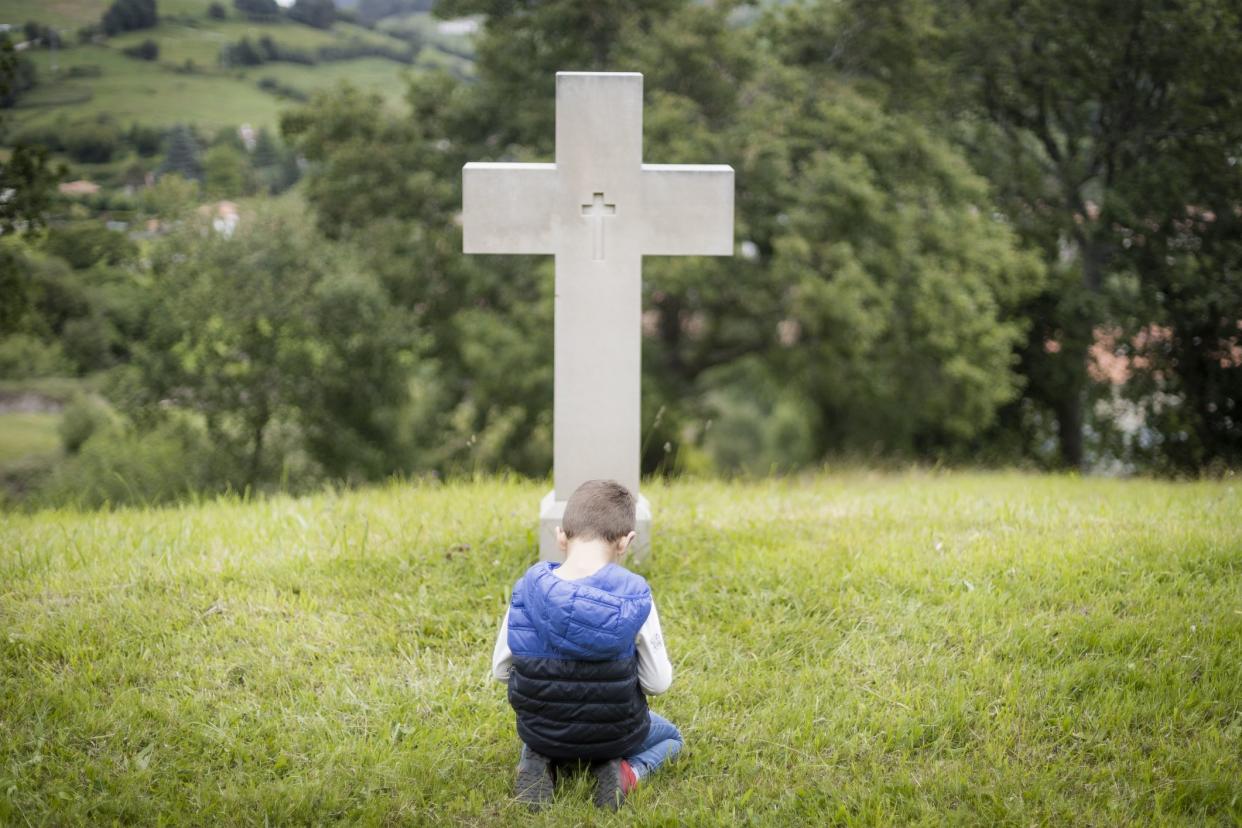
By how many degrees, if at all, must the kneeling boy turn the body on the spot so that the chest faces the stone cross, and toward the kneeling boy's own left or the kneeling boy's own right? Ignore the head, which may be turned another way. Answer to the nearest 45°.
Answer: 0° — they already face it

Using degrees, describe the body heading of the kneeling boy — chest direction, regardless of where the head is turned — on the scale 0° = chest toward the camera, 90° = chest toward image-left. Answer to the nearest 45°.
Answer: approximately 180°

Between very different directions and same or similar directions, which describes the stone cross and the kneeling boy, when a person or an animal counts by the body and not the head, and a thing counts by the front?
very different directions

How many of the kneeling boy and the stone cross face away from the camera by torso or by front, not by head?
1

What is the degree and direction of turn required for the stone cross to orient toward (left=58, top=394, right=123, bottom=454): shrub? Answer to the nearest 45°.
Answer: approximately 135° to its right

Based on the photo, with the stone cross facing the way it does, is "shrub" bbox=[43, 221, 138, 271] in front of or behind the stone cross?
behind

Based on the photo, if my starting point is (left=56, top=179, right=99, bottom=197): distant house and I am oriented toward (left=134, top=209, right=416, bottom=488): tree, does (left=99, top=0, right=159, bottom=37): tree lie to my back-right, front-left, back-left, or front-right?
back-left

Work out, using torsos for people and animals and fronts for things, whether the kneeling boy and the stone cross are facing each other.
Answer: yes

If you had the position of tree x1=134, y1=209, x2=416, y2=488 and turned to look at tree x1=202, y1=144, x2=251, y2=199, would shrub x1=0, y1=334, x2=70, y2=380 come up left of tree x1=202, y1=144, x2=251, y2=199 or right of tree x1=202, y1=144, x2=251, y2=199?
left

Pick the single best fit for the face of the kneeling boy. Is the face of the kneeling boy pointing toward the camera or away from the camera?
away from the camera

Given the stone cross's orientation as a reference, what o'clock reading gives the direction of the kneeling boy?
The kneeling boy is roughly at 12 o'clock from the stone cross.

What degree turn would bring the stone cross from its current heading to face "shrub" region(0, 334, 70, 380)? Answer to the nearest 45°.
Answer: approximately 135° to its right

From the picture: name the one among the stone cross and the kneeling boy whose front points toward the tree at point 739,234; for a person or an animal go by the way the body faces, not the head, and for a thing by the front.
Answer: the kneeling boy
